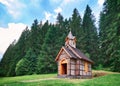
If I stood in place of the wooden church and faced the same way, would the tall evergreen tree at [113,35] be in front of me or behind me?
behind

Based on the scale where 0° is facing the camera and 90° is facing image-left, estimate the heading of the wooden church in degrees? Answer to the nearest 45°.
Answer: approximately 45°
